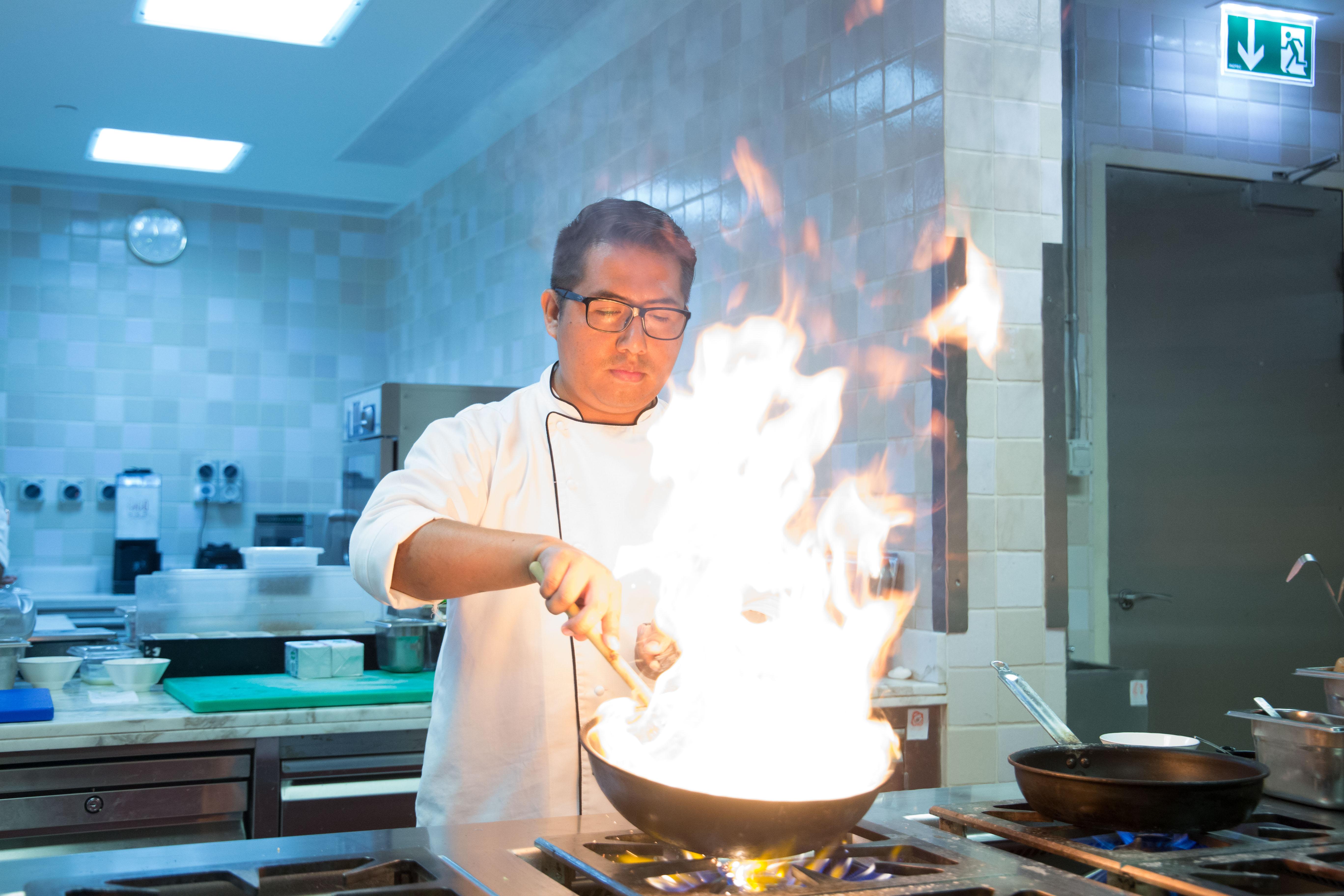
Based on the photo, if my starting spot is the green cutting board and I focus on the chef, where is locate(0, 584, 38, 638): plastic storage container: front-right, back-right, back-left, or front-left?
back-right

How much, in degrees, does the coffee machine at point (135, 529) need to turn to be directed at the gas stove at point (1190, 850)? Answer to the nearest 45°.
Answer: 0° — it already faces it

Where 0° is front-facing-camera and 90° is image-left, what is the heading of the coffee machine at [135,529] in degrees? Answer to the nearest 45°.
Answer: approximately 0°

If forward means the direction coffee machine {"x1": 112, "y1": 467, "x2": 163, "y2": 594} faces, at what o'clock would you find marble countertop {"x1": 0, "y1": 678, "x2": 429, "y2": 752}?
The marble countertop is roughly at 12 o'clock from the coffee machine.

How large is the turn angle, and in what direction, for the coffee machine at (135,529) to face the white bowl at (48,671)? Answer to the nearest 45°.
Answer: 0° — it already faces it

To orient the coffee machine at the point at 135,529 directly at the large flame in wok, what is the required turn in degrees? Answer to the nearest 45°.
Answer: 0° — it already faces it

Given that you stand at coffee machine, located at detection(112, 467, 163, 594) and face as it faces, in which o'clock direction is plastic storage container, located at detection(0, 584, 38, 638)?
The plastic storage container is roughly at 12 o'clock from the coffee machine.

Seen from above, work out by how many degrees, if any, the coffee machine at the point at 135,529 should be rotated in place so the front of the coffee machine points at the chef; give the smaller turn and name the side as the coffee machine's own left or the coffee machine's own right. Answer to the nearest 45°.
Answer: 0° — it already faces them
